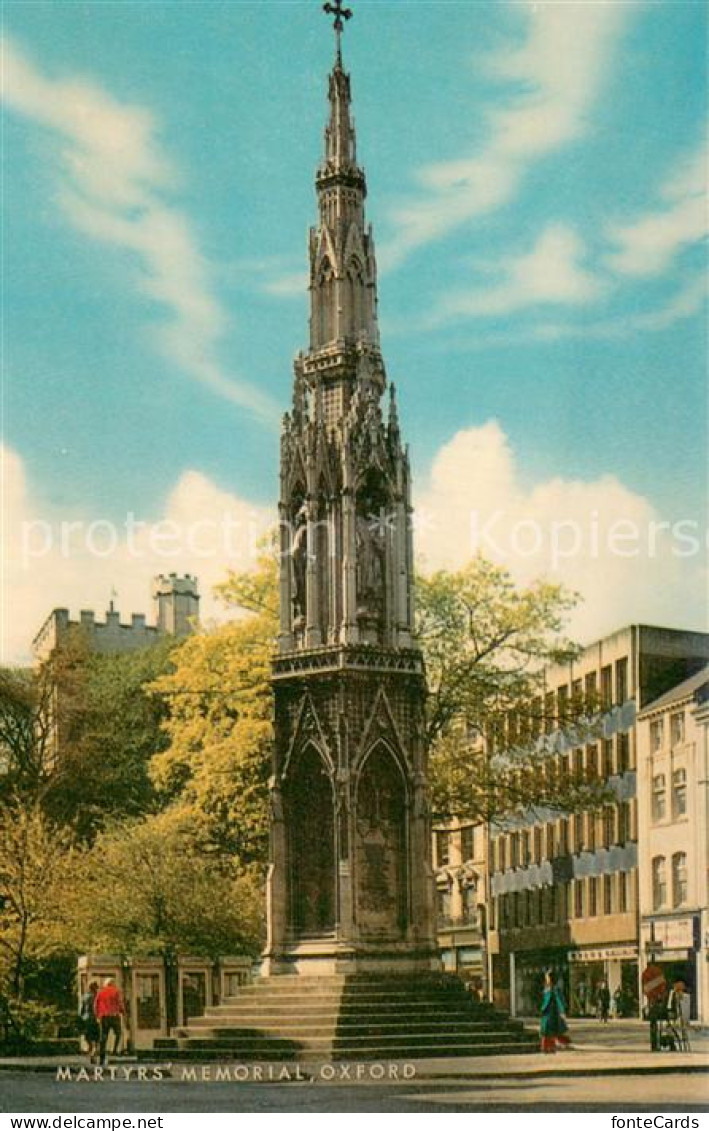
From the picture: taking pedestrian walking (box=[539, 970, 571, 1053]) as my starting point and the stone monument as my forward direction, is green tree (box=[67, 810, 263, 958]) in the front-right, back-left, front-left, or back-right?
front-right

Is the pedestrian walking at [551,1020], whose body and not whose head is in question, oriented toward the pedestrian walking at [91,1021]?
yes

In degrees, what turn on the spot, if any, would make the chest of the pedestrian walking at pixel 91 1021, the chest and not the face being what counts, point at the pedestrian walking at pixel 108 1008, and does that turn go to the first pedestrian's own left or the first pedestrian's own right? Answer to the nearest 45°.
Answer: approximately 90° to the first pedestrian's own right

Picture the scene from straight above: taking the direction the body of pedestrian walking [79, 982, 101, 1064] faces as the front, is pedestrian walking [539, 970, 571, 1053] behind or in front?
in front

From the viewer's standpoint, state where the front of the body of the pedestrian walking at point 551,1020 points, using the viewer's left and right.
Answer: facing to the left of the viewer

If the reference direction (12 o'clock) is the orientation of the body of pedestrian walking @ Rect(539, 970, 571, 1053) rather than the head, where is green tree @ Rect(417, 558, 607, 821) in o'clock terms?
The green tree is roughly at 3 o'clock from the pedestrian walking.

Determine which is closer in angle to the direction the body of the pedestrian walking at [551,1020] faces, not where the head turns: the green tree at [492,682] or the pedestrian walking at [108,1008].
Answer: the pedestrian walking

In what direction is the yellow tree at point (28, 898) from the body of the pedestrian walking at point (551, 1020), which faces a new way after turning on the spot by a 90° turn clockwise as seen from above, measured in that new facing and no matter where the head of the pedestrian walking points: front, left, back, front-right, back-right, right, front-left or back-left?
front-left

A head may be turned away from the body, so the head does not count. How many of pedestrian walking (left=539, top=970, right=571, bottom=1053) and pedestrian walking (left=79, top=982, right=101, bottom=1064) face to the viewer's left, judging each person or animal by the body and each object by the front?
1

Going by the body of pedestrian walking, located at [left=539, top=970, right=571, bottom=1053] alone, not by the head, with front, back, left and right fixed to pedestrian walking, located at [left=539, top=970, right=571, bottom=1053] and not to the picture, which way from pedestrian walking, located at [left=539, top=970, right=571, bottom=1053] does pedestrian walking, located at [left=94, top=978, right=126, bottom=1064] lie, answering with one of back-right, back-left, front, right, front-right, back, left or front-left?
front
